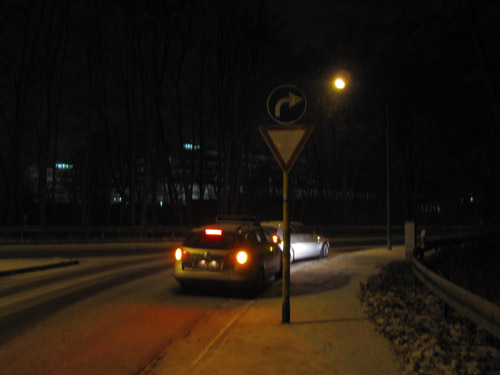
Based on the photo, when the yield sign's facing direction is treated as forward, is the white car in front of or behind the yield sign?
behind

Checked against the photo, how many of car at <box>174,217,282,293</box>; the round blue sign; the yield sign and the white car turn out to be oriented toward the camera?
2

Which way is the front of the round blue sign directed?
toward the camera

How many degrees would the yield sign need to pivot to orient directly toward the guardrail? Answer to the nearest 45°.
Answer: approximately 45° to its left

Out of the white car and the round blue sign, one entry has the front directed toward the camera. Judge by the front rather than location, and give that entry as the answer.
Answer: the round blue sign

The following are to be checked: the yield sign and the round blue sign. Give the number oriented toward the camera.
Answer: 2

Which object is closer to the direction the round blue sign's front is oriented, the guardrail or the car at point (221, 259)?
the guardrail

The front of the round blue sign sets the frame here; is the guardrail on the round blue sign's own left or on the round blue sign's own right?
on the round blue sign's own left

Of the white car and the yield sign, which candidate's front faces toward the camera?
the yield sign

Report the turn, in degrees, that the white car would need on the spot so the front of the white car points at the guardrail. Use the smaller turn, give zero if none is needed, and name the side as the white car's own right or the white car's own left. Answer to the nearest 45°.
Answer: approximately 135° to the white car's own right

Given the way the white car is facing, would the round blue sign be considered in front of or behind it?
behind

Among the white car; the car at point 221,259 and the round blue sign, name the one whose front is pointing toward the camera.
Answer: the round blue sign

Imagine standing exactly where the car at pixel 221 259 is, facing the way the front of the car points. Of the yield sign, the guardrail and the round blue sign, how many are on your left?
0

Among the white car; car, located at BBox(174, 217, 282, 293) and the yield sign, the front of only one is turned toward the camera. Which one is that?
the yield sign

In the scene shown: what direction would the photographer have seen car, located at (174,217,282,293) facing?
facing away from the viewer and to the right of the viewer

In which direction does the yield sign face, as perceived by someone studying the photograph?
facing the viewer
